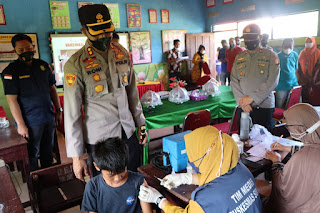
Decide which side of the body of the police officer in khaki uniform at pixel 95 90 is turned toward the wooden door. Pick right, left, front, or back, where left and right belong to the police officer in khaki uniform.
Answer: left

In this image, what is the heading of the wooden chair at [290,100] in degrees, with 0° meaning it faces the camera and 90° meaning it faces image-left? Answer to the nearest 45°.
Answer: approximately 45°

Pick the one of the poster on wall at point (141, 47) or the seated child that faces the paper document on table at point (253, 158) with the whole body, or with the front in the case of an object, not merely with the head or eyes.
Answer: the poster on wall

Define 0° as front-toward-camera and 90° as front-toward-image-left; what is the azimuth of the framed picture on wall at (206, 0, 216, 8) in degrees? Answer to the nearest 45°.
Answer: approximately 45°

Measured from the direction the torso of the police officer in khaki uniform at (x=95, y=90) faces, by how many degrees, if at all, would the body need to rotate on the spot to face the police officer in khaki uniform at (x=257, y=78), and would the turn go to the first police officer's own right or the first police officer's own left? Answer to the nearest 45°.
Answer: approximately 90° to the first police officer's own left

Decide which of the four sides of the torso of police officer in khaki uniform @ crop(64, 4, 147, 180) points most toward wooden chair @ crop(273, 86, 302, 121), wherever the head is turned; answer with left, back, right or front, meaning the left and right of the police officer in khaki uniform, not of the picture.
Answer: left
